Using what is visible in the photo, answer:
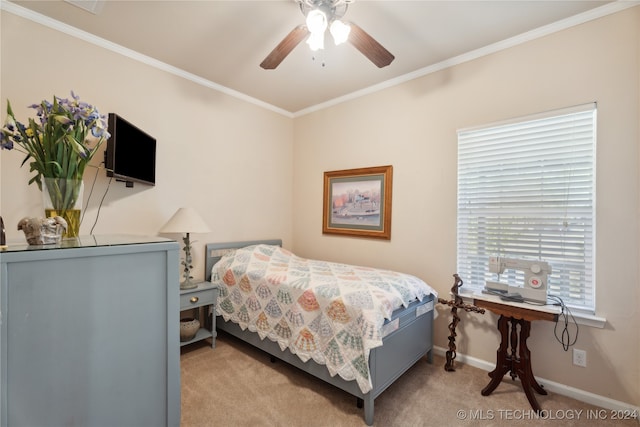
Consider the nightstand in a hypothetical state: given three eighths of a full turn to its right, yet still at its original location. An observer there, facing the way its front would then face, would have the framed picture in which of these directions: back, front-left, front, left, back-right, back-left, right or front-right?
back

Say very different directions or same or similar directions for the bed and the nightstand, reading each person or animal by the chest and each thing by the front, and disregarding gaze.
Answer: same or similar directions

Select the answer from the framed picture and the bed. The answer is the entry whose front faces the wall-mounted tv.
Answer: the framed picture

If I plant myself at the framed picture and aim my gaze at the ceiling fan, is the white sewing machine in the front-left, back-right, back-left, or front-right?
front-left

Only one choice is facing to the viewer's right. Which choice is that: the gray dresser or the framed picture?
the gray dresser

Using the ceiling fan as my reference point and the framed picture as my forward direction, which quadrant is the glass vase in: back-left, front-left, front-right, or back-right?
back-left

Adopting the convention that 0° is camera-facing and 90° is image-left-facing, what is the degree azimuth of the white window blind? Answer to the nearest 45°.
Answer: approximately 45°

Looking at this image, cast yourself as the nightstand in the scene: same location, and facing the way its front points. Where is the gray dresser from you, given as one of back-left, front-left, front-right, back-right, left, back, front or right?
front-right

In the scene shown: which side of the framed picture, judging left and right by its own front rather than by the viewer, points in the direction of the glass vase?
front

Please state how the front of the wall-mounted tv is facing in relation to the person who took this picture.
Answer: facing the viewer and to the right of the viewer

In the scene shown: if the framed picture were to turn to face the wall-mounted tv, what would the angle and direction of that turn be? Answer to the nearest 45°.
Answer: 0° — it already faces it

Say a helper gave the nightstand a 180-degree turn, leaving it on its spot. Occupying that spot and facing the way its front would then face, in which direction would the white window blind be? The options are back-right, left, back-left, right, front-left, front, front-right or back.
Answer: back

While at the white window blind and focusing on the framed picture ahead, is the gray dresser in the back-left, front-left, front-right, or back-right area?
front-left

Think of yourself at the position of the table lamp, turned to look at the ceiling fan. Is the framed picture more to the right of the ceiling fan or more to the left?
left

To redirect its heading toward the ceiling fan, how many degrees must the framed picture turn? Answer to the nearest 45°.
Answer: approximately 45° to its left
